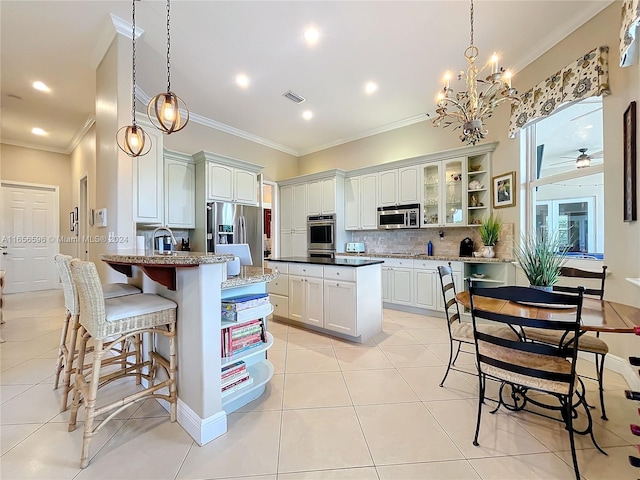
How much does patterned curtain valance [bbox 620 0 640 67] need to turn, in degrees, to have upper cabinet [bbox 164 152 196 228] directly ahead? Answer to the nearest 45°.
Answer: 0° — it already faces it

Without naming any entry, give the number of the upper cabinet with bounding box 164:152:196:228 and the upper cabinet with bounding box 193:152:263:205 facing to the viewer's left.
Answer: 0

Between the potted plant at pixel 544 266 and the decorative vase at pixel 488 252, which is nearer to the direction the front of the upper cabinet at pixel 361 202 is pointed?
the potted plant

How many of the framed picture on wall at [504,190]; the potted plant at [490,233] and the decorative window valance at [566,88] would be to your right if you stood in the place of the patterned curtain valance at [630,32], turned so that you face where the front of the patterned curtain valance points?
3

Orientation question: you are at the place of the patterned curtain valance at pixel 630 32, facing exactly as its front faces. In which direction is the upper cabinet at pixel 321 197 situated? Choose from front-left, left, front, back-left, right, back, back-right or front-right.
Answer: front-right

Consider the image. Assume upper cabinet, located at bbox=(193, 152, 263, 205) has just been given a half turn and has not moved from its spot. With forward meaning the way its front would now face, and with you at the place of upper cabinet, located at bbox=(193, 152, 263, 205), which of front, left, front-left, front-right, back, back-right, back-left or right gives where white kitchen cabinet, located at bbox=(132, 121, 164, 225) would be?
left

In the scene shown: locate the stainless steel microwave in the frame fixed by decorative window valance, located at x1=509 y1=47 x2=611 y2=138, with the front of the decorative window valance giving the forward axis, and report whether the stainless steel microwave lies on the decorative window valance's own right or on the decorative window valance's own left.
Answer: on the decorative window valance's own right

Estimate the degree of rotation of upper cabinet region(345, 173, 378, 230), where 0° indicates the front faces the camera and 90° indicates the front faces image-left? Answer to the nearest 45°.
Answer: approximately 45°

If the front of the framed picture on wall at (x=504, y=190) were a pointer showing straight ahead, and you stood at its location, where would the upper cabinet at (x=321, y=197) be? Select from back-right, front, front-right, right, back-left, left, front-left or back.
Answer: front-right

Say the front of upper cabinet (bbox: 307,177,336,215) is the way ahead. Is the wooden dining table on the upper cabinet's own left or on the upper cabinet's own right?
on the upper cabinet's own left

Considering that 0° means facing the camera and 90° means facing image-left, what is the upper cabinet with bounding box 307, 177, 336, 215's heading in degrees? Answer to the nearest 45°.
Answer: approximately 45°

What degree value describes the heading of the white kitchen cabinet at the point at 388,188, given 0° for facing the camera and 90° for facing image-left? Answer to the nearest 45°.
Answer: approximately 45°

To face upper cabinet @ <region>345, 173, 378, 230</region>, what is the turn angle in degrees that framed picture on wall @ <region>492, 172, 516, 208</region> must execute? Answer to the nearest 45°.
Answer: approximately 45° to its right

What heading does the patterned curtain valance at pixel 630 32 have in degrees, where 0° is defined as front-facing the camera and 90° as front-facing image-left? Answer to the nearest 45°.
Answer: approximately 45°

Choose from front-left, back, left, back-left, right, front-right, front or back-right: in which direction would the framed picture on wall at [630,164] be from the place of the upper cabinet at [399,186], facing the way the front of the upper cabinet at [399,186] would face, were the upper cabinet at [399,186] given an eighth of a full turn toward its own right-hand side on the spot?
back-left

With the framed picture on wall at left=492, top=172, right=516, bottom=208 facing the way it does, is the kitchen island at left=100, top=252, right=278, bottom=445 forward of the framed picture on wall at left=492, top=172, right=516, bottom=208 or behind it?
forward
